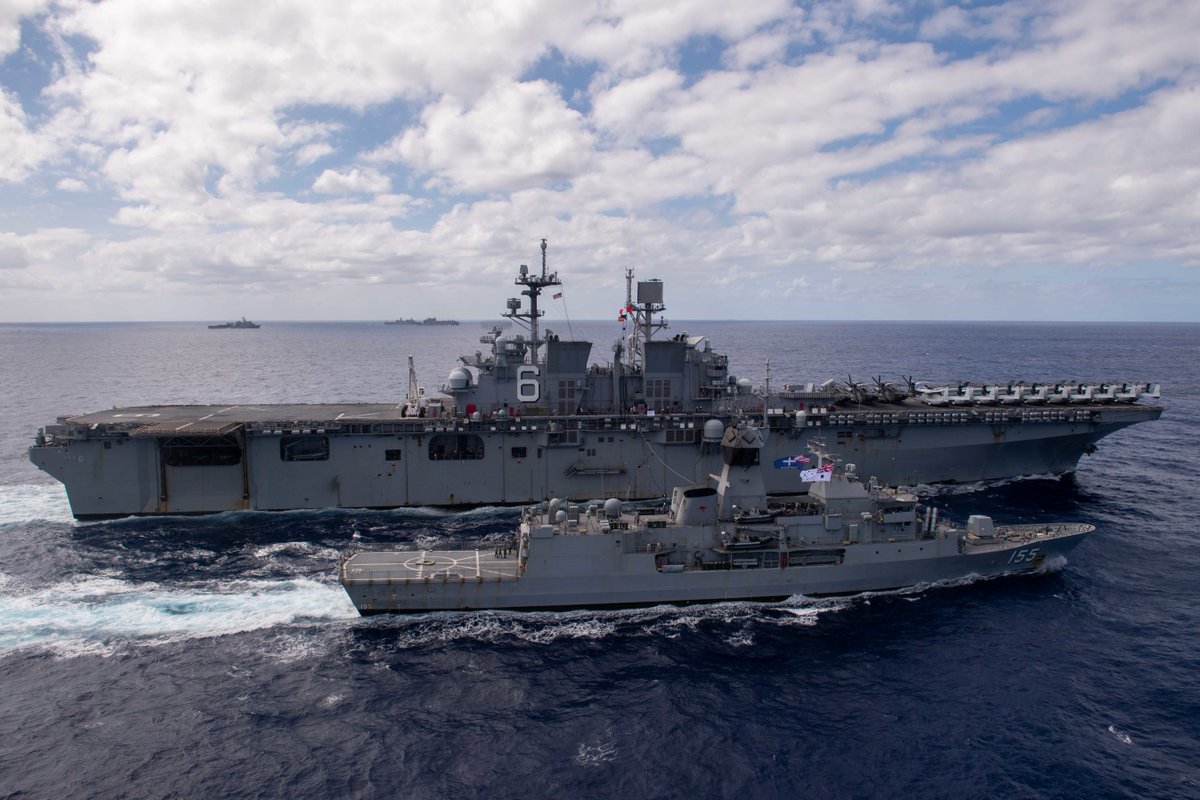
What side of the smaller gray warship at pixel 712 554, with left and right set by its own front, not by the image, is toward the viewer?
right

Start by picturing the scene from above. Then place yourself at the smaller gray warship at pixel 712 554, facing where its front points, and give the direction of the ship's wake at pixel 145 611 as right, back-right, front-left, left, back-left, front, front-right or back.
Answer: back

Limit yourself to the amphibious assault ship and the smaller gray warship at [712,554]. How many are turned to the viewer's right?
2

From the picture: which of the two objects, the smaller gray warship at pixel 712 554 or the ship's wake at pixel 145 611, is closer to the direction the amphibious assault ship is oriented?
the smaller gray warship

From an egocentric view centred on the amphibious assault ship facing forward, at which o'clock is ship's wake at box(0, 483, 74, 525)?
The ship's wake is roughly at 6 o'clock from the amphibious assault ship.

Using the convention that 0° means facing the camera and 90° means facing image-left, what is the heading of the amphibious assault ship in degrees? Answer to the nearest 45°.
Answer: approximately 270°

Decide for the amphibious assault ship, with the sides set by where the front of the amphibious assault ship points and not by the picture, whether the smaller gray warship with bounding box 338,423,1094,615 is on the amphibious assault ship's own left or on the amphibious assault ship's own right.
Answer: on the amphibious assault ship's own right

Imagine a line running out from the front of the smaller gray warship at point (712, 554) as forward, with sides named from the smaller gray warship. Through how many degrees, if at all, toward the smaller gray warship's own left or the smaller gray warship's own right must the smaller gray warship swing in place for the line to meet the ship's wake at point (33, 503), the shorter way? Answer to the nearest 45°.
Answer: approximately 180°

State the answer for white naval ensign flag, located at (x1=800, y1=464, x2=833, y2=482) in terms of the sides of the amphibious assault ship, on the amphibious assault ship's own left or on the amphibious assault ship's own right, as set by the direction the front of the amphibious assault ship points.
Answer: on the amphibious assault ship's own right
